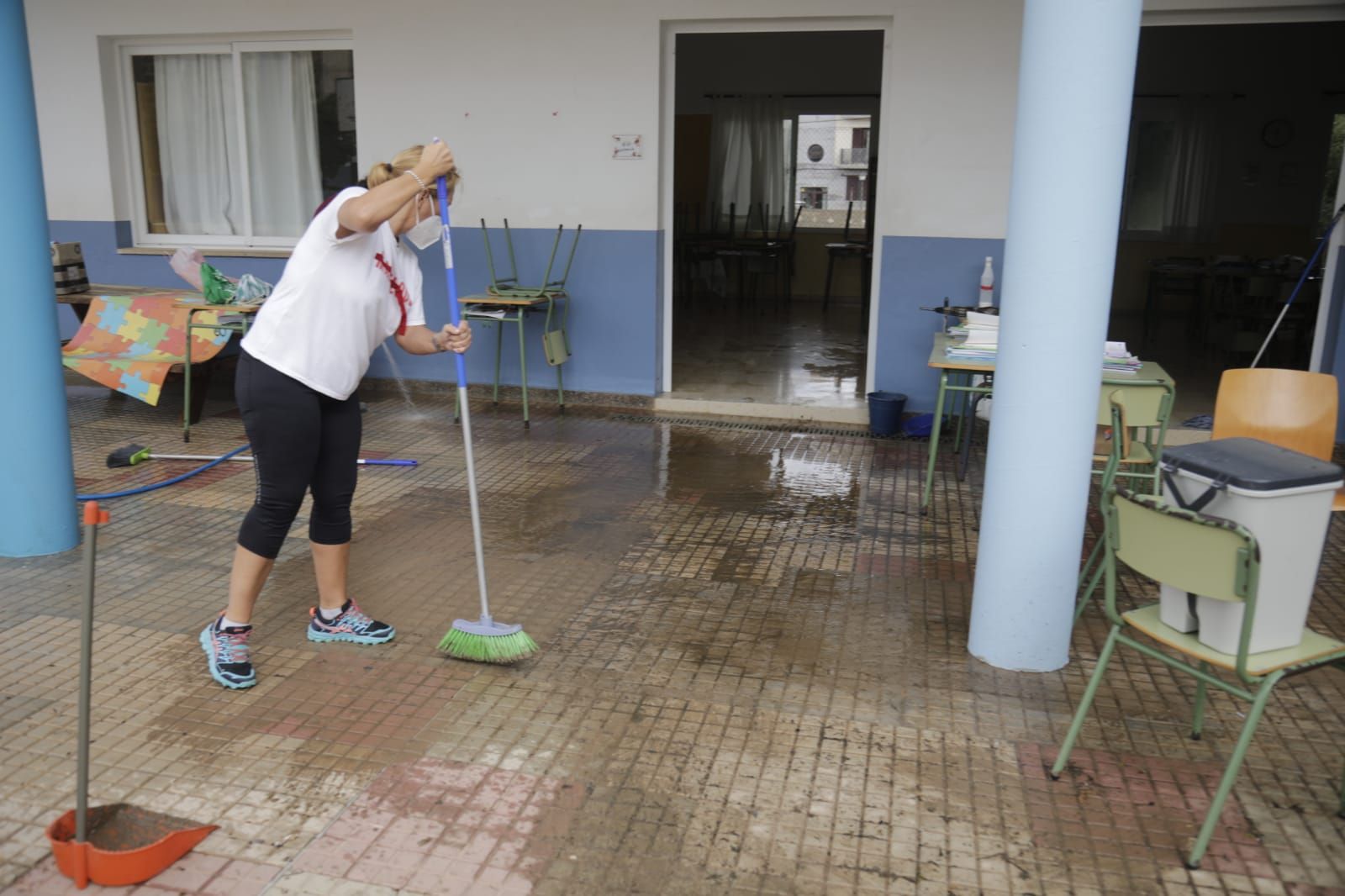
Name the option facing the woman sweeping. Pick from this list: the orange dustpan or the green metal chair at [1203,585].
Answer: the orange dustpan

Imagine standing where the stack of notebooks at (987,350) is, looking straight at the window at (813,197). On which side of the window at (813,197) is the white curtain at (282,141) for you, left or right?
left

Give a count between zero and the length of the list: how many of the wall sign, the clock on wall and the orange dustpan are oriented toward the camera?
2

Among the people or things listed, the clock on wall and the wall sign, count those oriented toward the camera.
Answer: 2

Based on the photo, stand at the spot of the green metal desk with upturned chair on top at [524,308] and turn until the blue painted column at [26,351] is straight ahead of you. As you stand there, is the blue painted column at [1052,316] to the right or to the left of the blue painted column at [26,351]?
left

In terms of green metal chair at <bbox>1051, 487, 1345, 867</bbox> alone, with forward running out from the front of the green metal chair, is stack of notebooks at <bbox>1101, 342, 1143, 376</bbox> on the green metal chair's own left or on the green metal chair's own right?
on the green metal chair's own left

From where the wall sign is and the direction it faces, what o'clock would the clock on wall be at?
The clock on wall is roughly at 8 o'clock from the wall sign.

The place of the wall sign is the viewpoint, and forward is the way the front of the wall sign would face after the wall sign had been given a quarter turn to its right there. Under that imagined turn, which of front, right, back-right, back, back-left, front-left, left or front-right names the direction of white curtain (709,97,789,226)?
right

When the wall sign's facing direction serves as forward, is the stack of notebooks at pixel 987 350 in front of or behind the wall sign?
in front

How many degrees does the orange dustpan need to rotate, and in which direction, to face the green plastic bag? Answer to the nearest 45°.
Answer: approximately 45° to its left

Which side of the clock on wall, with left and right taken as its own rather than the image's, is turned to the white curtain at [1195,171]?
right

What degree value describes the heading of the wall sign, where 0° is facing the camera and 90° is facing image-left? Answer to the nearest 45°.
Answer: approximately 0°

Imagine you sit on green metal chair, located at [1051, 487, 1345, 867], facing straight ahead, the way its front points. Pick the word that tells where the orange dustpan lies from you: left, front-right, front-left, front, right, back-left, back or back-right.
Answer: back

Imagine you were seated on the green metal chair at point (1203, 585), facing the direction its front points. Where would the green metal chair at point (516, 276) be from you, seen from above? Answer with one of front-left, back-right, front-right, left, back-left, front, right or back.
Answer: left

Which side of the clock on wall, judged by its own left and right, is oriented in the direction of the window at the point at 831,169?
right
